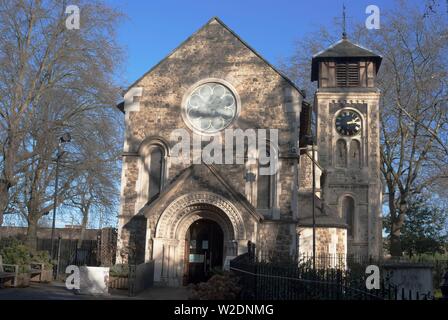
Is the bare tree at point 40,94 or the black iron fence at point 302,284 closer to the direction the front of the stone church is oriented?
the black iron fence

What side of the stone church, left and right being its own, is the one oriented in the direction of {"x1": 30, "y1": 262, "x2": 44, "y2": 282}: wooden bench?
right

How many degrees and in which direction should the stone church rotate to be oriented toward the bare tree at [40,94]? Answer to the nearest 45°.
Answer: approximately 90° to its right

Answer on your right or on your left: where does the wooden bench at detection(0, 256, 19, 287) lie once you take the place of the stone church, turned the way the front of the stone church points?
on your right

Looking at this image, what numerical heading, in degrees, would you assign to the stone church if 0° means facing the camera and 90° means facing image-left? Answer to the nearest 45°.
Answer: approximately 0°

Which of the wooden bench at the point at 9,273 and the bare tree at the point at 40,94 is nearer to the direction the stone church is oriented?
the wooden bench

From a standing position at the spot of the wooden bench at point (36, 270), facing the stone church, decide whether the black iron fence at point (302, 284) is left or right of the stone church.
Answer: right
